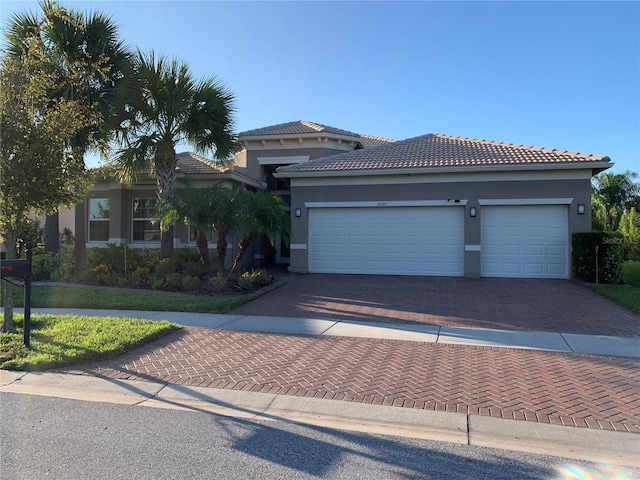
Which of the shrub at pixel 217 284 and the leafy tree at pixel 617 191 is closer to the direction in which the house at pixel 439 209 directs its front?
the shrub

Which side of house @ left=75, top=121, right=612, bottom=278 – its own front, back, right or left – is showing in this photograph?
front

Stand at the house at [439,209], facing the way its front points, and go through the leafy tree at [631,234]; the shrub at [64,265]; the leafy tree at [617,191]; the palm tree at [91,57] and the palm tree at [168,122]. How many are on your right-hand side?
3

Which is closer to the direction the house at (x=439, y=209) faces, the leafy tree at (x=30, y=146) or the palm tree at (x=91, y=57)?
the leafy tree

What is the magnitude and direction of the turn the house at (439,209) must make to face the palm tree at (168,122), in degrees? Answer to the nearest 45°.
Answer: approximately 90° to its right

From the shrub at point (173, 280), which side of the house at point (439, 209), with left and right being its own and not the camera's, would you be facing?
right

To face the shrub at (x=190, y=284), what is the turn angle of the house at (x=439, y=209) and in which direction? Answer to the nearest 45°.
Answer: approximately 45° to its right

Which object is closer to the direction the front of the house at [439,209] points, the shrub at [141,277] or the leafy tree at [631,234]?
the shrub

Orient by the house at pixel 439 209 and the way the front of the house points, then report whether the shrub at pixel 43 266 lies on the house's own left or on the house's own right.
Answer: on the house's own right

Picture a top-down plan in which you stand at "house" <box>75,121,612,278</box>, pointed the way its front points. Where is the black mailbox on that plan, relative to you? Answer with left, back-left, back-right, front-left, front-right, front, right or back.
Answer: front-right

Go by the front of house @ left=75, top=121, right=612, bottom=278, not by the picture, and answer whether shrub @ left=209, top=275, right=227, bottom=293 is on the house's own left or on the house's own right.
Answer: on the house's own right
